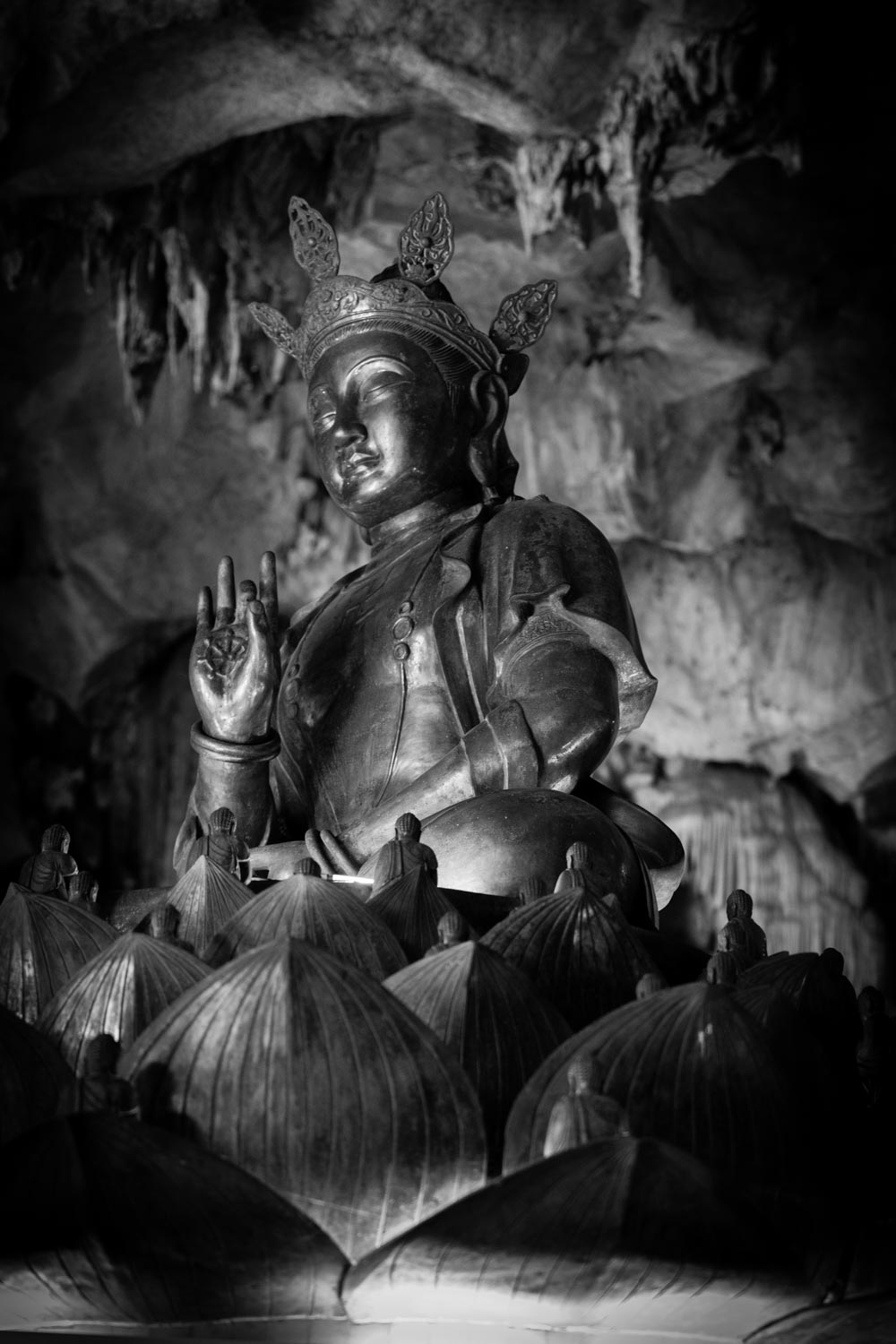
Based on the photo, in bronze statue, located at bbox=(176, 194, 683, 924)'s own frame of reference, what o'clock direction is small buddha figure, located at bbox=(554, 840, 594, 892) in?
The small buddha figure is roughly at 10 o'clock from the bronze statue.
